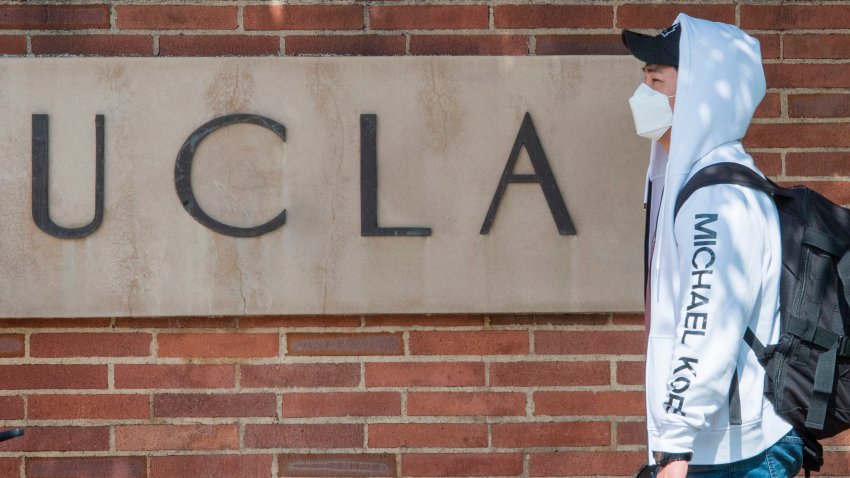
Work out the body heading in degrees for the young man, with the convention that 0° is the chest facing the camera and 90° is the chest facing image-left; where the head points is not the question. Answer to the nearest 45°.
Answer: approximately 90°

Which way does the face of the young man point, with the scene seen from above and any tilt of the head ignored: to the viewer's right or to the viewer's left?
to the viewer's left
